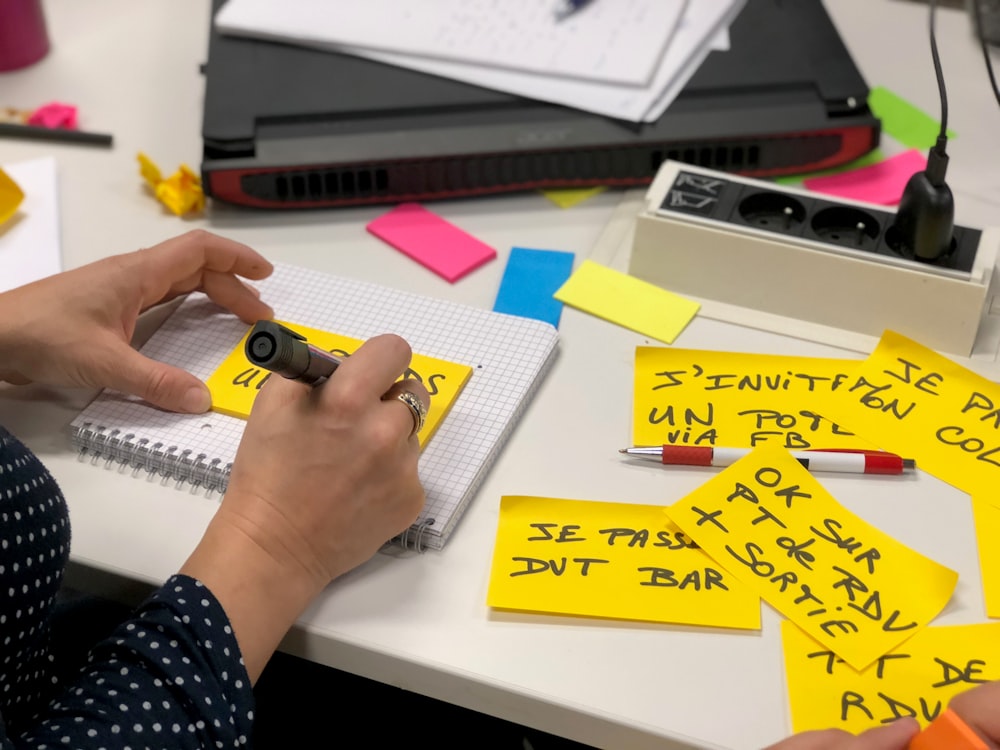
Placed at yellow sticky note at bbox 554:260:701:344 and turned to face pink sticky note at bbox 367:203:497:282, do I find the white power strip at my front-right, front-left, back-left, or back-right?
back-right

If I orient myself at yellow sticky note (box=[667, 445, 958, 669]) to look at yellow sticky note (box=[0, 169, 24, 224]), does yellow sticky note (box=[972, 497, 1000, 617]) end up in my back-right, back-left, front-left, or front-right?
back-right

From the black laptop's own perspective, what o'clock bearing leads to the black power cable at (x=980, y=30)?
The black power cable is roughly at 2 o'clock from the black laptop.

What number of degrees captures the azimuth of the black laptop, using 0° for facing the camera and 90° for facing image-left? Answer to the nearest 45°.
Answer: approximately 180°

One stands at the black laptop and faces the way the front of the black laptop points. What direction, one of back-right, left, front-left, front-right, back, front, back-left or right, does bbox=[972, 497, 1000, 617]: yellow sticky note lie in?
back-right
